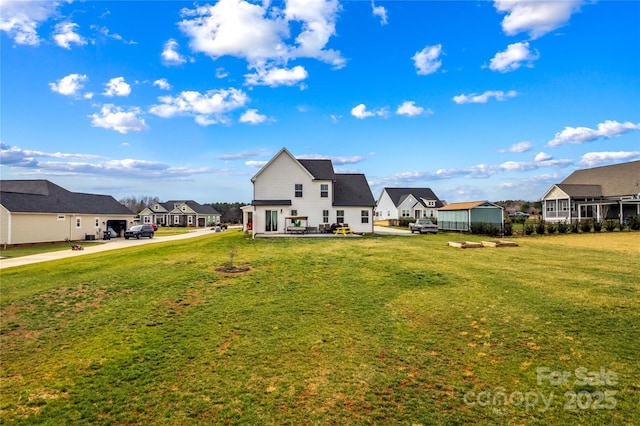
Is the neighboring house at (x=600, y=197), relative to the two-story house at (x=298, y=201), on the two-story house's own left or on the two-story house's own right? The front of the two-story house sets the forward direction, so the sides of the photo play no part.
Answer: on the two-story house's own right

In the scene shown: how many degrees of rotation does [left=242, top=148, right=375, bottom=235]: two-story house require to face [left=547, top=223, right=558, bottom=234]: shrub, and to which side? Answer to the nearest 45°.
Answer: approximately 90° to its right

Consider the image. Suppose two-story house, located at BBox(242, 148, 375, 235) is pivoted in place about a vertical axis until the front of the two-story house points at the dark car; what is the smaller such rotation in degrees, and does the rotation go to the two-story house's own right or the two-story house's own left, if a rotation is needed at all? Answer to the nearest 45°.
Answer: approximately 45° to the two-story house's own left

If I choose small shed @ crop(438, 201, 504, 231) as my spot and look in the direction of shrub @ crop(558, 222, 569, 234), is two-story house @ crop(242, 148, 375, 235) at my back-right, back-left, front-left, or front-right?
back-right

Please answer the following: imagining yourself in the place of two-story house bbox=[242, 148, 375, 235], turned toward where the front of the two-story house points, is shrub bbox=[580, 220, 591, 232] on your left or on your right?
on your right

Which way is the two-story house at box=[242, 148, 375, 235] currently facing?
away from the camera

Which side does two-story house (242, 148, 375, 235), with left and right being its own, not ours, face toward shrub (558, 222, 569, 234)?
right

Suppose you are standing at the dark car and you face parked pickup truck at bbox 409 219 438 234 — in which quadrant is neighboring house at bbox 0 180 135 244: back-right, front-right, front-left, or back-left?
back-right

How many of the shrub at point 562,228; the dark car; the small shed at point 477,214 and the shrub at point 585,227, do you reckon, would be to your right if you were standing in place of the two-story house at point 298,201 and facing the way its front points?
3

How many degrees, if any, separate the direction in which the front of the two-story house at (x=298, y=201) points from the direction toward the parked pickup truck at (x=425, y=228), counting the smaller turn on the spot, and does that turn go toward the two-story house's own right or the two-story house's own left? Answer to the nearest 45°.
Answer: approximately 90° to the two-story house's own right
